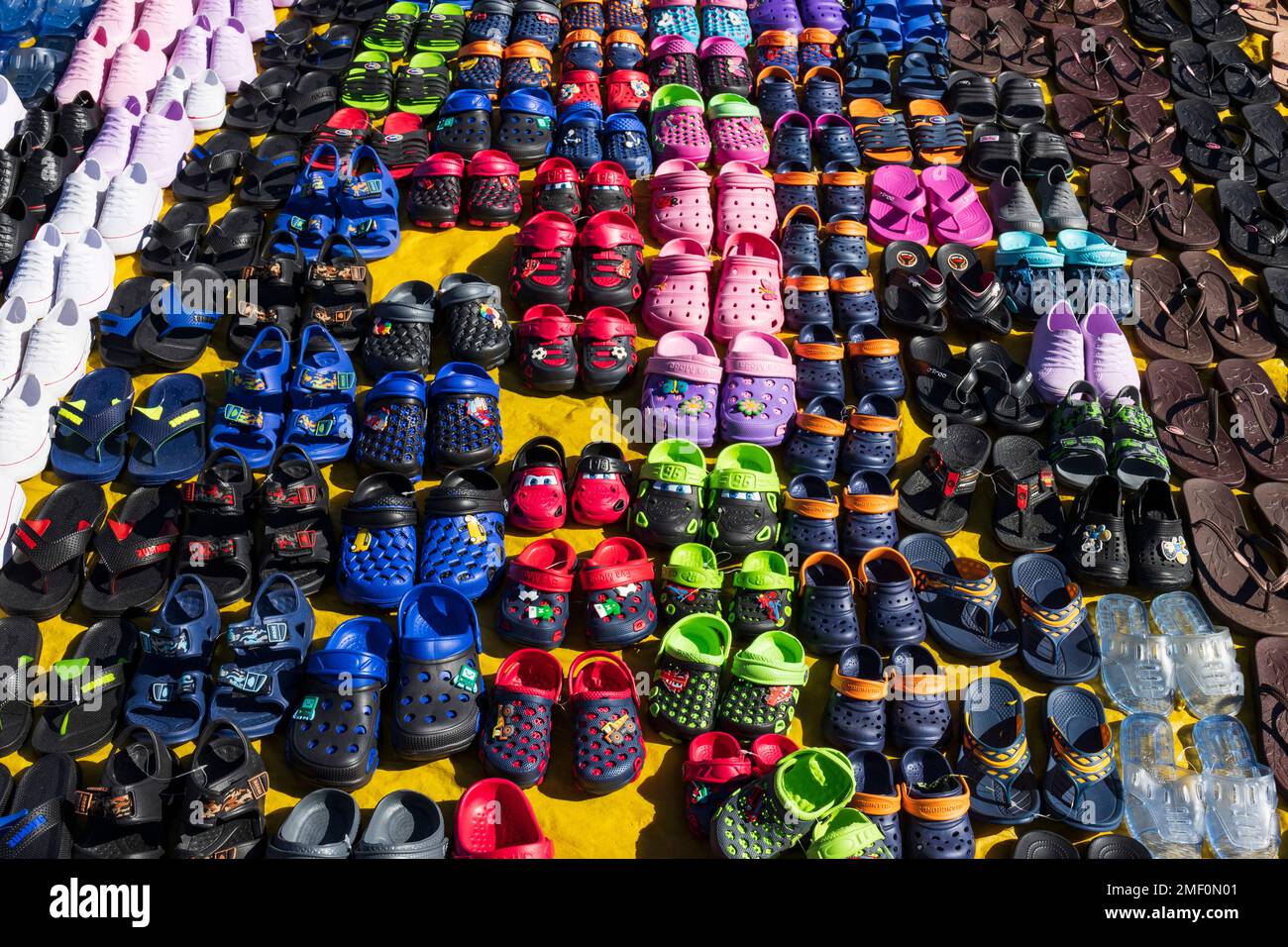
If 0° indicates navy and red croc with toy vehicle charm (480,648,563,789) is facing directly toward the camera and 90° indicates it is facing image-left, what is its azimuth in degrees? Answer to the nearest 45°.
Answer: approximately 0°

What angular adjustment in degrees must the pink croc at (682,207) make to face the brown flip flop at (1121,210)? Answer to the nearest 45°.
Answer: approximately 90° to its left

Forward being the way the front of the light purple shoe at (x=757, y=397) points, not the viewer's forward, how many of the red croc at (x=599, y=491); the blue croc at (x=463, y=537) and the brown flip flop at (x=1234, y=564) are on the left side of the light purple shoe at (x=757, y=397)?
1

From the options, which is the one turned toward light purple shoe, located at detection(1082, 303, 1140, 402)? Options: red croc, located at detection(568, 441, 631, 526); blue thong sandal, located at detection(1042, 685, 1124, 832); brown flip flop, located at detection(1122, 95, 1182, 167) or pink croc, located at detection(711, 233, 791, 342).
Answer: the brown flip flop

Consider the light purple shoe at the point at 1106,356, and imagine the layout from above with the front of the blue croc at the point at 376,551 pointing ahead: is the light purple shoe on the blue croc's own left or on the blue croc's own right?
on the blue croc's own left

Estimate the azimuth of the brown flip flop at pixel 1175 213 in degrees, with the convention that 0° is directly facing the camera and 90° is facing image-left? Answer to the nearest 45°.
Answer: approximately 315°

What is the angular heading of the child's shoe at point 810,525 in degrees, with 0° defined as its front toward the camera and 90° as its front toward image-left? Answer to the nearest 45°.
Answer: approximately 0°

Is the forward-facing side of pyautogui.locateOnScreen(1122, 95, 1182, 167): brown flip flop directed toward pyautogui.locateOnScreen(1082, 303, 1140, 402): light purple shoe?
yes

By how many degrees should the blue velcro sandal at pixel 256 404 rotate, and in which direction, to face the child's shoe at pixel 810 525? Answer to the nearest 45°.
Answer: approximately 45° to its left

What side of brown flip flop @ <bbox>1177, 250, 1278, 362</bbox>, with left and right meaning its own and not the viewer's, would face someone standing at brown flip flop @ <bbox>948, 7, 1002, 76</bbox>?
back

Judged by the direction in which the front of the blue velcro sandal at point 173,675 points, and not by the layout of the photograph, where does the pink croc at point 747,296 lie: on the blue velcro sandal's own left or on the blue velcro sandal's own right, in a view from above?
on the blue velcro sandal's own left
